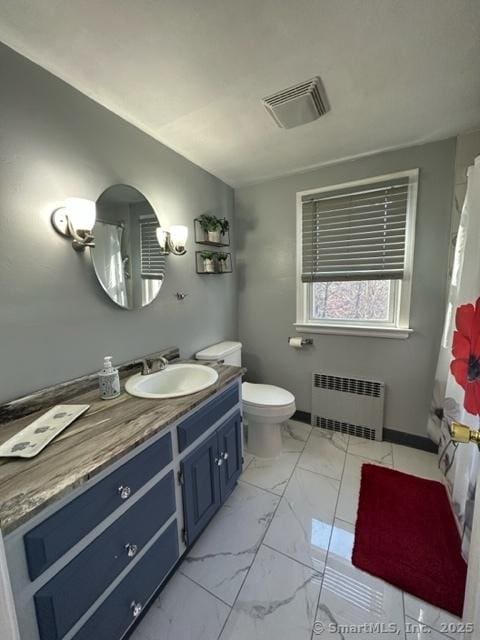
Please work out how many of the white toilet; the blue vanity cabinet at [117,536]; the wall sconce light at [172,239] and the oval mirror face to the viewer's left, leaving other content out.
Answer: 0

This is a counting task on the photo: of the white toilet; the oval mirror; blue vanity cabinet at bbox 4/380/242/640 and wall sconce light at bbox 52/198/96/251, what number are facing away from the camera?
0

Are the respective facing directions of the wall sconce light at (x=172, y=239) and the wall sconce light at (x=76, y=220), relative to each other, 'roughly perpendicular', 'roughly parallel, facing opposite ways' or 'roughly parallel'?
roughly parallel

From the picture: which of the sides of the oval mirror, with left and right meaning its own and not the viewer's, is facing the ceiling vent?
front

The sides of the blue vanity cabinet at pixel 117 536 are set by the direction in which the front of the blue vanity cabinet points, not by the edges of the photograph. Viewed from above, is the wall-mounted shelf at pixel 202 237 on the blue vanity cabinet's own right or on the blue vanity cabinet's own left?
on the blue vanity cabinet's own left

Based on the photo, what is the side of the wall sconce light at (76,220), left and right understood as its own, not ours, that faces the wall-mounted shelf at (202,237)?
left

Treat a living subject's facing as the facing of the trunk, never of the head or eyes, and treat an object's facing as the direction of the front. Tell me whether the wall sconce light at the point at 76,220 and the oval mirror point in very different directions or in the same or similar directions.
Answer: same or similar directions

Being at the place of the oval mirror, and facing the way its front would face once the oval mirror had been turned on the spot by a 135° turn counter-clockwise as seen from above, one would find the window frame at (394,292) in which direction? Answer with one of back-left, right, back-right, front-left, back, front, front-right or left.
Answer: right

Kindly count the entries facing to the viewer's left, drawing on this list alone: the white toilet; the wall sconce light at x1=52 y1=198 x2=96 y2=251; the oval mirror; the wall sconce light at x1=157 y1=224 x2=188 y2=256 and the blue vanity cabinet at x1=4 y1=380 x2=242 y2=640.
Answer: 0

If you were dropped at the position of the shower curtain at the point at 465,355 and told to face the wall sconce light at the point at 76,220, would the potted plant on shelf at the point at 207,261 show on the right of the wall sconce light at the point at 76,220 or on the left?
right

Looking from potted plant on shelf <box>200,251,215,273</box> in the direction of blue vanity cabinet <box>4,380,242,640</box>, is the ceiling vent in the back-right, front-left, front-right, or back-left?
front-left

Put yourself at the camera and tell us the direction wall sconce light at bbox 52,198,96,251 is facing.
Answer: facing the viewer and to the right of the viewer
